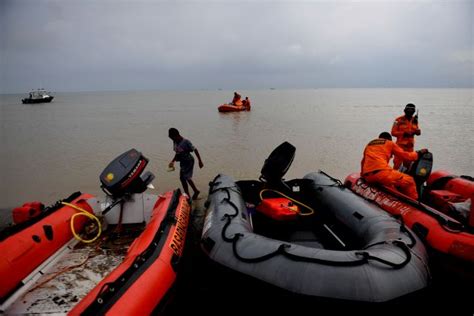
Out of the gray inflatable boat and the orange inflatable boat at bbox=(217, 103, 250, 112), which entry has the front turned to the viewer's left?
the orange inflatable boat

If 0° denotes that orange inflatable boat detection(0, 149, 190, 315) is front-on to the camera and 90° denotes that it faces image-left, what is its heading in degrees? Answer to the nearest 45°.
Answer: approximately 45°

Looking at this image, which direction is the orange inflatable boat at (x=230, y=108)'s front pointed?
to the viewer's left

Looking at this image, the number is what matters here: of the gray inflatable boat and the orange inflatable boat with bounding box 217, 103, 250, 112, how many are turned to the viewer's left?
1

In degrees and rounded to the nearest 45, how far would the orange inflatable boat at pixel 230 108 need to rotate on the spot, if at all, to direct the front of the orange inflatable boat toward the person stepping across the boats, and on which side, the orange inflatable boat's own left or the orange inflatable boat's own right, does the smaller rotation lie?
approximately 90° to the orange inflatable boat's own left

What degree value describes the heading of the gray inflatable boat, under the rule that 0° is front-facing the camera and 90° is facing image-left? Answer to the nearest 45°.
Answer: approximately 315°

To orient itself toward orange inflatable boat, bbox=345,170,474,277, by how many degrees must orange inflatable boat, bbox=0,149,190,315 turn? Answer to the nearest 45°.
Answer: approximately 135° to its left

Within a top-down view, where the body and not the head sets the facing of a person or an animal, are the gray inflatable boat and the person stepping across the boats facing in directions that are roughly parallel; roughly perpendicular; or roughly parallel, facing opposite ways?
roughly perpendicular

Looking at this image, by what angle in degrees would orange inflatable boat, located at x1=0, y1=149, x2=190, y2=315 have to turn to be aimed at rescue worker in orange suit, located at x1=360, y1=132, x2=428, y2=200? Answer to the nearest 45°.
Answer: approximately 135° to its left

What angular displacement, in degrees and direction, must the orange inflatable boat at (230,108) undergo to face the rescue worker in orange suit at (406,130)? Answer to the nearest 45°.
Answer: approximately 90° to its left

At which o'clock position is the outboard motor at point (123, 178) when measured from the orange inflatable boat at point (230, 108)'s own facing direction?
The outboard motor is roughly at 9 o'clock from the orange inflatable boat.

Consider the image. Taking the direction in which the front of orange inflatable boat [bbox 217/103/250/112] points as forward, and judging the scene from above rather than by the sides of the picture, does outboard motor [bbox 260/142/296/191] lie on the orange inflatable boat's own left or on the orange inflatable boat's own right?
on the orange inflatable boat's own left

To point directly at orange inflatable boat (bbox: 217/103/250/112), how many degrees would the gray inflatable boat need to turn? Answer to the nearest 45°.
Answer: approximately 135° to its left
